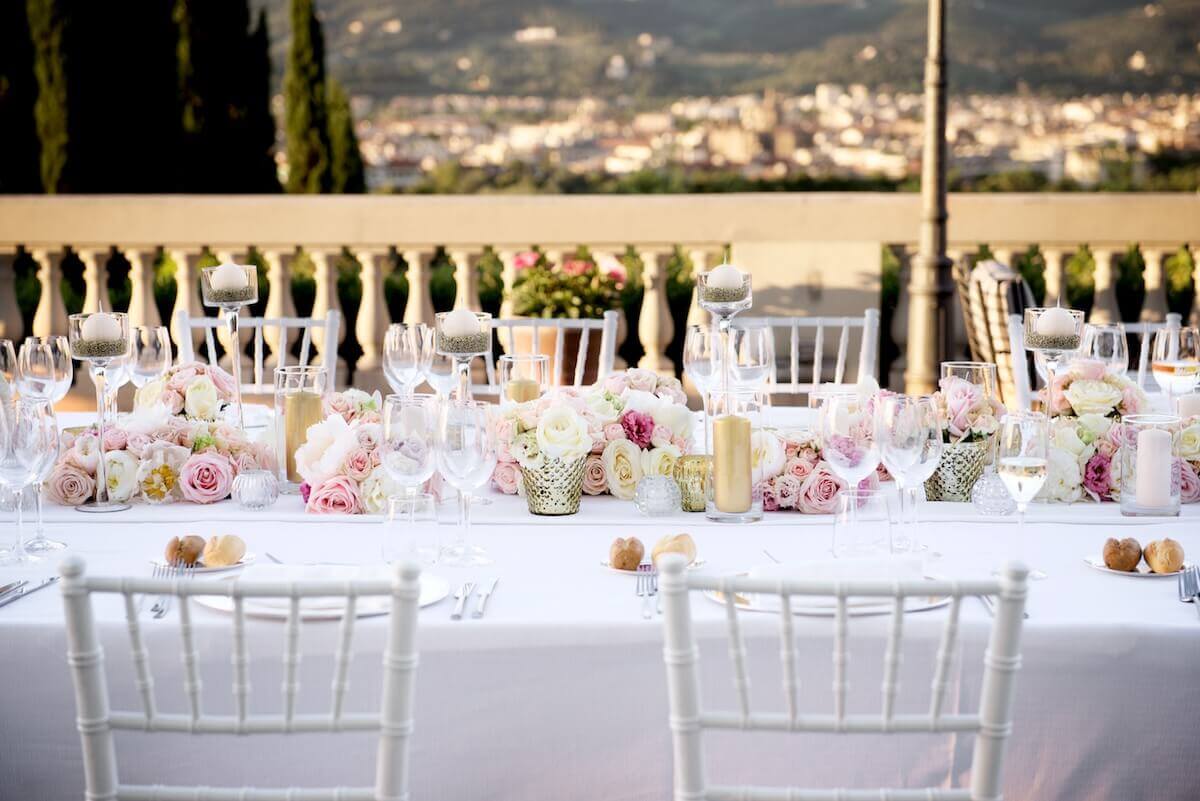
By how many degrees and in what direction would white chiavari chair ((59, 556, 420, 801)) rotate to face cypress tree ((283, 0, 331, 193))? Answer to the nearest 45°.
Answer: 0° — it already faces it

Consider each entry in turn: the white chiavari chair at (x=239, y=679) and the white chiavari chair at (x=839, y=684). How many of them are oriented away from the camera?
2

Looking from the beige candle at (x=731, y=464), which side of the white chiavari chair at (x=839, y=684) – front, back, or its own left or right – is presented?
front

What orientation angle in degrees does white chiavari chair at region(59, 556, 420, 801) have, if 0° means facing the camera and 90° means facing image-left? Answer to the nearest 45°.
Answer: approximately 180°

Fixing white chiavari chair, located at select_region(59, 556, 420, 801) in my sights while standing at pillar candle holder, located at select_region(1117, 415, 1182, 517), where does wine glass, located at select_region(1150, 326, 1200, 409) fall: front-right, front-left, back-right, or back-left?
back-right

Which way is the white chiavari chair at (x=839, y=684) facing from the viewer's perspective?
away from the camera

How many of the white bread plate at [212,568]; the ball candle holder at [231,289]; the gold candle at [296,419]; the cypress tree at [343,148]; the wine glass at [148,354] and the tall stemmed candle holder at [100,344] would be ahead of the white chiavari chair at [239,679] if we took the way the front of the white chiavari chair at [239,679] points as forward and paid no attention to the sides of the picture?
6

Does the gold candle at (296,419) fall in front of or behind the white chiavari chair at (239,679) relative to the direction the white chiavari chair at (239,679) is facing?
in front

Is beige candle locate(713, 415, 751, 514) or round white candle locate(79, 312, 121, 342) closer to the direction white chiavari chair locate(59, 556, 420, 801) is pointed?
the round white candle

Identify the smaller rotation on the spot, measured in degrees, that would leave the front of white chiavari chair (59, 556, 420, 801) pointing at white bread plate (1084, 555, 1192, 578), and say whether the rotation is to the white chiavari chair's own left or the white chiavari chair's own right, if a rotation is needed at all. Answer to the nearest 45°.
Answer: approximately 90° to the white chiavari chair's own right
